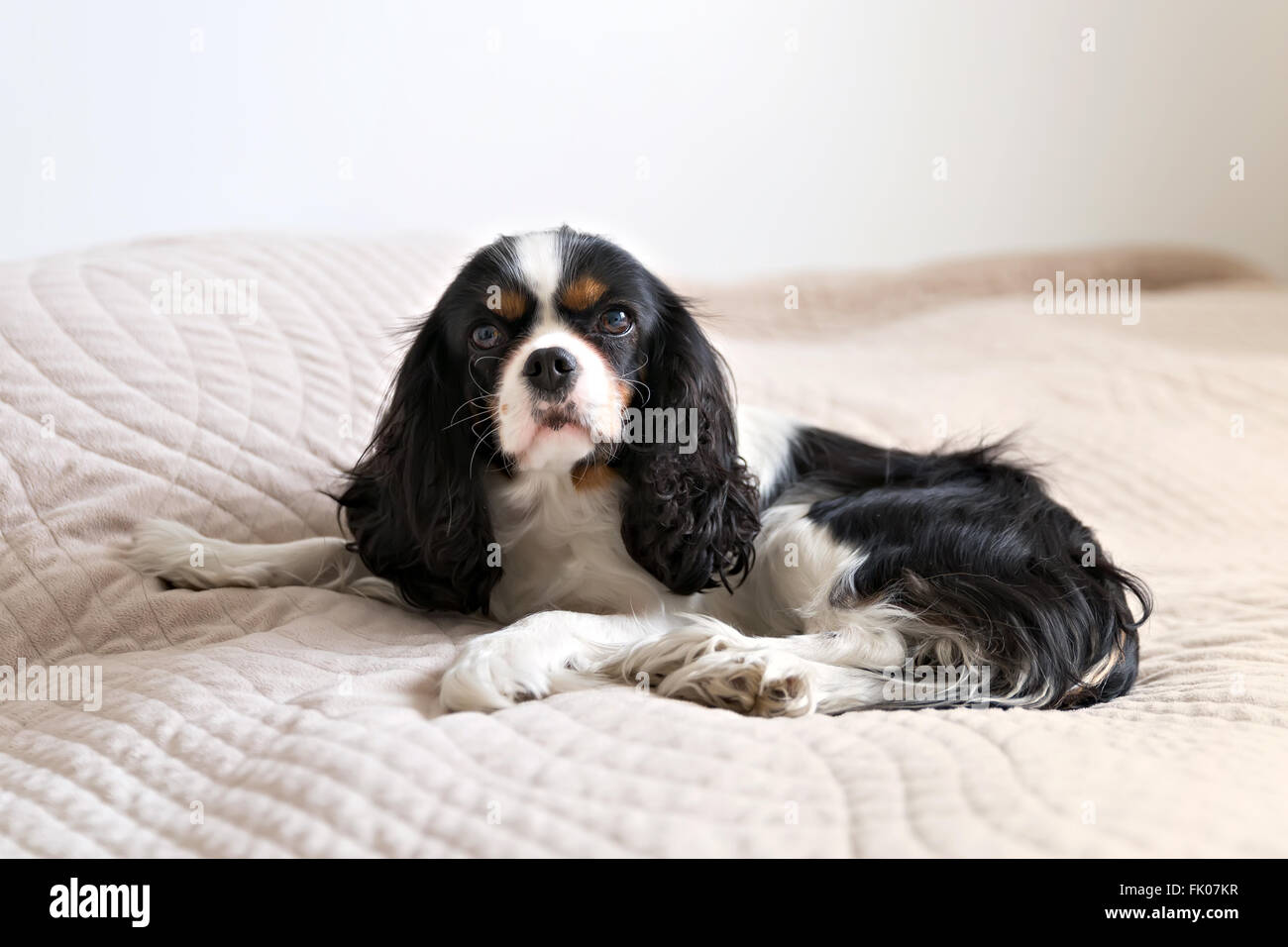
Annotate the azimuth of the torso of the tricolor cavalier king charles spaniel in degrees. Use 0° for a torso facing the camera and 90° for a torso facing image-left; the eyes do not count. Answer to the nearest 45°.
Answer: approximately 45°
